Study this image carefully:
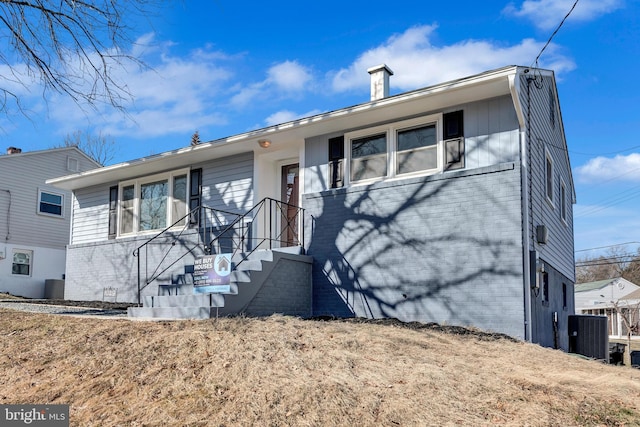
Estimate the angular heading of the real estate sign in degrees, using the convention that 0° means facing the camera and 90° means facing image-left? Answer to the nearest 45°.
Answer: approximately 0°

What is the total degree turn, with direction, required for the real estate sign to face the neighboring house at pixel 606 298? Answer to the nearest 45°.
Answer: approximately 135° to its left

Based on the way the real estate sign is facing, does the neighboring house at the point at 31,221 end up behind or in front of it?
behind
